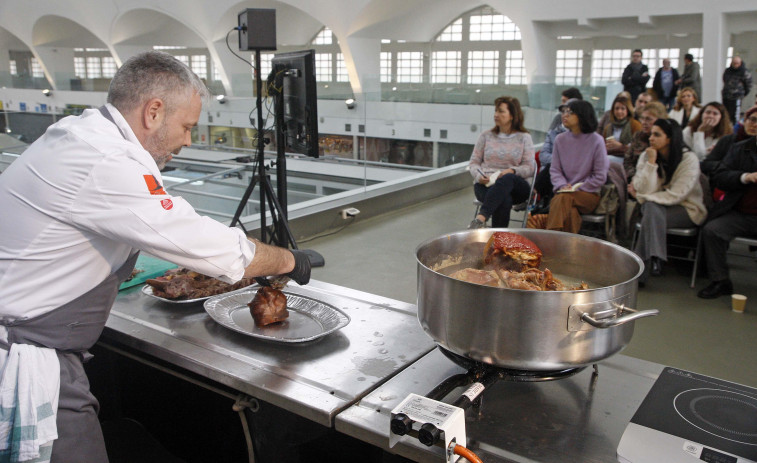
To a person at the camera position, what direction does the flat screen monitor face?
facing away from the viewer and to the right of the viewer

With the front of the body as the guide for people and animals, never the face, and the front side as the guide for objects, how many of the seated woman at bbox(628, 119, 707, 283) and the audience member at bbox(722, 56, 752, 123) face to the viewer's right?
0

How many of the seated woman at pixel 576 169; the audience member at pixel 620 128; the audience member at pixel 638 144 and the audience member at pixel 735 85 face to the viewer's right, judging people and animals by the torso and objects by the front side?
0

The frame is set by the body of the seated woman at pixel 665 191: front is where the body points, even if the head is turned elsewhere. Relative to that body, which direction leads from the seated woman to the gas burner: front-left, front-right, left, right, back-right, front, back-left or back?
front-left

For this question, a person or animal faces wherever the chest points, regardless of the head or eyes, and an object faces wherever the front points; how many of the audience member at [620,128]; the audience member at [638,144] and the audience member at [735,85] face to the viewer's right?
0

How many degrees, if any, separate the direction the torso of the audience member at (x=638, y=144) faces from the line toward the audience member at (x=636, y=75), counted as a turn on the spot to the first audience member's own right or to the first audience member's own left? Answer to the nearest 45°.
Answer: approximately 135° to the first audience member's own right

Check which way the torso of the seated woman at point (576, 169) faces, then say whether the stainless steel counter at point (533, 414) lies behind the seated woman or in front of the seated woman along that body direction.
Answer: in front

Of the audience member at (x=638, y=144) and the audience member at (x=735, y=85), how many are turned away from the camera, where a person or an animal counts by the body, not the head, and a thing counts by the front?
0

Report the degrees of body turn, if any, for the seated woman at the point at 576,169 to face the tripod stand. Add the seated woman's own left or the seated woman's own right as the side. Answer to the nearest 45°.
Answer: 0° — they already face it

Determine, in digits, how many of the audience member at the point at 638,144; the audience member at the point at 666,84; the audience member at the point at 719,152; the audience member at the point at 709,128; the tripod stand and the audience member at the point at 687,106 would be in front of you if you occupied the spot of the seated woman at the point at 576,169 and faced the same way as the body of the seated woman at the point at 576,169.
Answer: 1

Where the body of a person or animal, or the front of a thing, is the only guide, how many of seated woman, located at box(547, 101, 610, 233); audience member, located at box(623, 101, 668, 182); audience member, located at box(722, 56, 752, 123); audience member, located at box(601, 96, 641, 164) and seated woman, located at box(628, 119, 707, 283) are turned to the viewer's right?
0

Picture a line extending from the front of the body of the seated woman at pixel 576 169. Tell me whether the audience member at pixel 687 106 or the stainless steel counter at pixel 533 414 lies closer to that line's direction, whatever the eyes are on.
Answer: the stainless steel counter

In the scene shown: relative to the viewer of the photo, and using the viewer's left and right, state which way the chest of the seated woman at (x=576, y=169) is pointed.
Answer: facing the viewer and to the left of the viewer

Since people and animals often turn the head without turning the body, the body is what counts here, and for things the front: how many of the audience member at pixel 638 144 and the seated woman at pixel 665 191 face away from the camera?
0

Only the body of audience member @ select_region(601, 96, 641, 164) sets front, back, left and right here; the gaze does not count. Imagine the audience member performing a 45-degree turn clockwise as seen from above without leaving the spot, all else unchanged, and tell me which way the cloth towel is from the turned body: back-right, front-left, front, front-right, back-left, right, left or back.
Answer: left

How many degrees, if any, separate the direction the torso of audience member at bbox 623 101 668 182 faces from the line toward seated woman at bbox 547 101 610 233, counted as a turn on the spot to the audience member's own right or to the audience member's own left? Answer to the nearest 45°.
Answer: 0° — they already face them

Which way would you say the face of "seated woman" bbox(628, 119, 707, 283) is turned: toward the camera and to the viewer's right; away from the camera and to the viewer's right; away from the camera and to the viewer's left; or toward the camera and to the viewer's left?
toward the camera and to the viewer's left

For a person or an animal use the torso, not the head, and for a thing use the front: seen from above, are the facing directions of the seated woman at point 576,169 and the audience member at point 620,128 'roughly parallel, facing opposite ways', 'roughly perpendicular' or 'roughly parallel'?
roughly parallel
